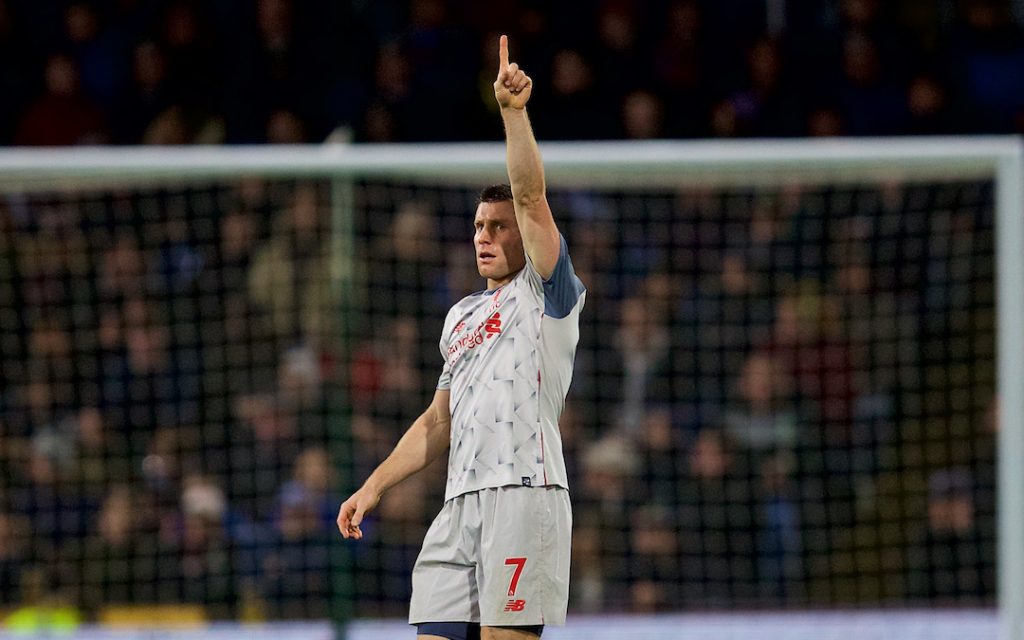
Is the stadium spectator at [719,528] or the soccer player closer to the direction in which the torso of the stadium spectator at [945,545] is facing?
the soccer player

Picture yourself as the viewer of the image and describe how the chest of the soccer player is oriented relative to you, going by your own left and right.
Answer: facing the viewer and to the left of the viewer

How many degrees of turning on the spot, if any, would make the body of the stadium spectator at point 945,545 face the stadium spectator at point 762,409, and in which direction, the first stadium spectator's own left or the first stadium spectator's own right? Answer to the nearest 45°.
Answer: approximately 90° to the first stadium spectator's own right

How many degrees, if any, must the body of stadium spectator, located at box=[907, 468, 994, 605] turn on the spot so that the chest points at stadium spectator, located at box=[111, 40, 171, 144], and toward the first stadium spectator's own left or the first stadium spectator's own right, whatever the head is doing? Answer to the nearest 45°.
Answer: approximately 90° to the first stadium spectator's own right

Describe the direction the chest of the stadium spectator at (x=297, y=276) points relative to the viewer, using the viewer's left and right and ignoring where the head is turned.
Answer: facing the viewer

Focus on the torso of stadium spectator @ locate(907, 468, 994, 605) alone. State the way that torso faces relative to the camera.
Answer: toward the camera

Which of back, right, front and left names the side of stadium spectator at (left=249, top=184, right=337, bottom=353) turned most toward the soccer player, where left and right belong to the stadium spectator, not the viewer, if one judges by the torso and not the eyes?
front

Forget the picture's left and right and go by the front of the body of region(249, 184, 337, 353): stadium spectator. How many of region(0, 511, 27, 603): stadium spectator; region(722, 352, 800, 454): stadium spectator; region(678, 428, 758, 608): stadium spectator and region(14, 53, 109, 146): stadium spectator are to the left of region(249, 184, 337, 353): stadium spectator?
2

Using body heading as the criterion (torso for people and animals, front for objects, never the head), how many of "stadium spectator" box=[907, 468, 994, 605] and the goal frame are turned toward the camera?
2

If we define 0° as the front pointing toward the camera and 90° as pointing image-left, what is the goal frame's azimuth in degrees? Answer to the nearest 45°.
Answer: approximately 0°

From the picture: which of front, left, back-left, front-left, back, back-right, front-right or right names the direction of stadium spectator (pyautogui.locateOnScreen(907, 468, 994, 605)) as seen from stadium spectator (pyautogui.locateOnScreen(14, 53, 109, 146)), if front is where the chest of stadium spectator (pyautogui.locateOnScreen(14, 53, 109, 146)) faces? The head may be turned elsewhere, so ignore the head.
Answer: front-left
